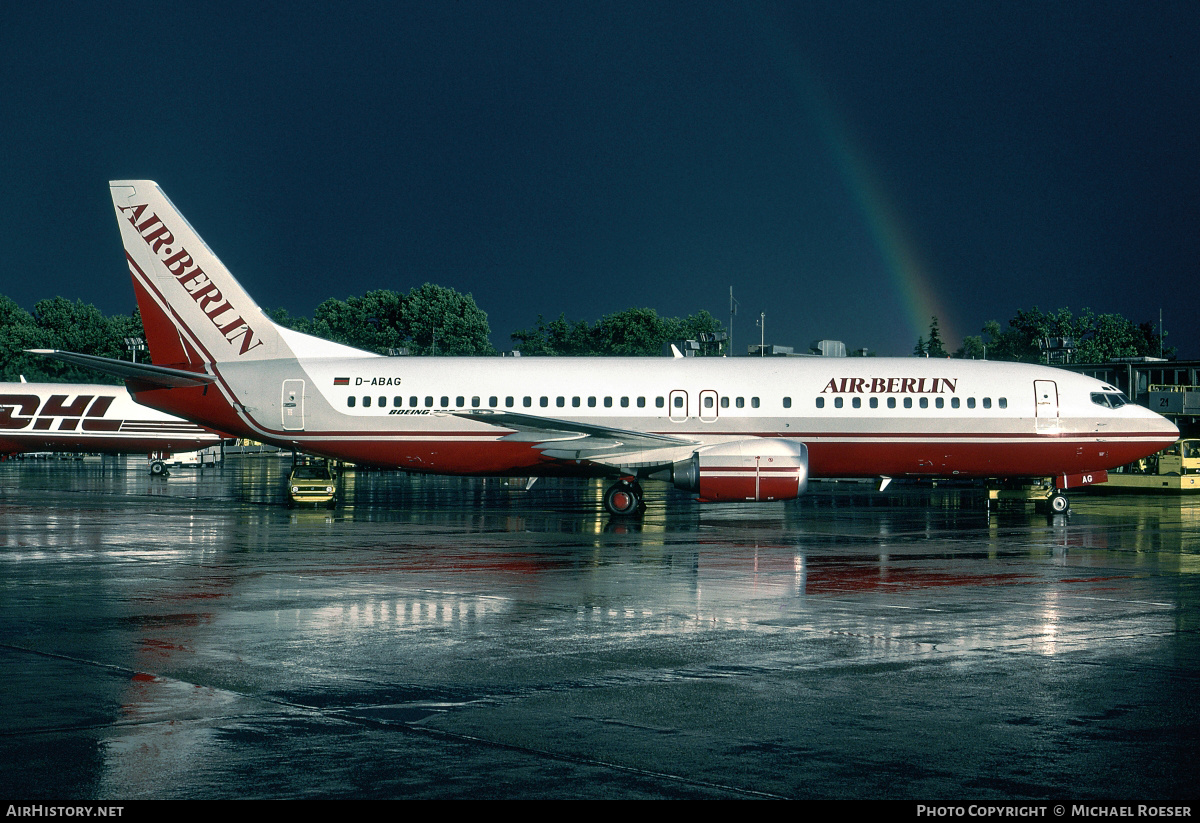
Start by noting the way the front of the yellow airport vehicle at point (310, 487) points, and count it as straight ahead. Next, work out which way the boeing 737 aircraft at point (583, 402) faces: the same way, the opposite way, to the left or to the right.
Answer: to the left

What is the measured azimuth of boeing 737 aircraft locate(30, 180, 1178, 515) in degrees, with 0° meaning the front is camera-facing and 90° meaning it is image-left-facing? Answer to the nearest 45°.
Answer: approximately 270°

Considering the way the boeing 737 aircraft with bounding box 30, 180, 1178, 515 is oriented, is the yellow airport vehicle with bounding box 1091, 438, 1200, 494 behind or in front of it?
in front

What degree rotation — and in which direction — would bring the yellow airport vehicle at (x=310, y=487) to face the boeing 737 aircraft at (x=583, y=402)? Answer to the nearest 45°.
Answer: approximately 45° to its left

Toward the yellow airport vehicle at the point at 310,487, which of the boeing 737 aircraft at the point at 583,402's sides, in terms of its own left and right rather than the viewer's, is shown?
back

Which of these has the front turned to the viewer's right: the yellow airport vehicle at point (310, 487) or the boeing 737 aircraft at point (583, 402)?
the boeing 737 aircraft

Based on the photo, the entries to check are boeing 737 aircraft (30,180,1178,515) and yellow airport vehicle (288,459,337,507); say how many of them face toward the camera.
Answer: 1

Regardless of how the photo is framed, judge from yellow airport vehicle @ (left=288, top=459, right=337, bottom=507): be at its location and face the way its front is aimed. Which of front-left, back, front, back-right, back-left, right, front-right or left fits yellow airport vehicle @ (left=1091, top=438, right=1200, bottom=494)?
left

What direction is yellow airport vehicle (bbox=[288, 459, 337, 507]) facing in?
toward the camera
